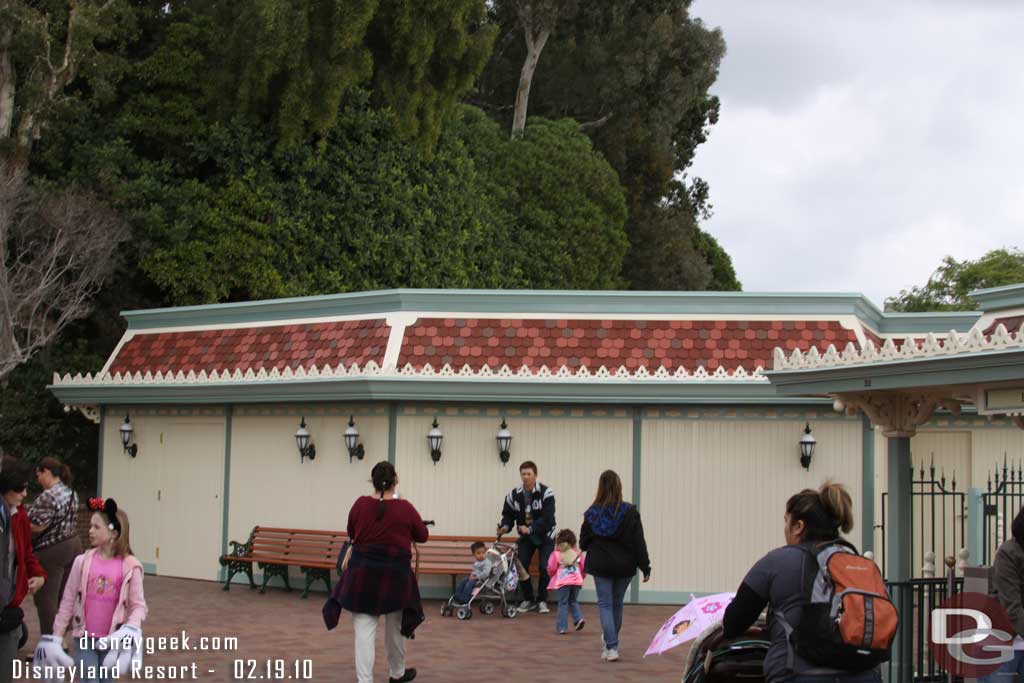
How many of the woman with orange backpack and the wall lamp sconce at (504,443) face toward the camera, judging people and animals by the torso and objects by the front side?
1

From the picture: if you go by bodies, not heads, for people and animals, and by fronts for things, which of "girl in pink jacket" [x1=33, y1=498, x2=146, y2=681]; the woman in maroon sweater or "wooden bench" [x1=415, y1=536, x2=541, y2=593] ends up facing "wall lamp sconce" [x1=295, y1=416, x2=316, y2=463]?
the woman in maroon sweater

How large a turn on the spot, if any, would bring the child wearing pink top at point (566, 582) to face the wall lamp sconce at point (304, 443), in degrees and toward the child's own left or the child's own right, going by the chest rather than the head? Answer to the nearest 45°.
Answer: approximately 45° to the child's own left

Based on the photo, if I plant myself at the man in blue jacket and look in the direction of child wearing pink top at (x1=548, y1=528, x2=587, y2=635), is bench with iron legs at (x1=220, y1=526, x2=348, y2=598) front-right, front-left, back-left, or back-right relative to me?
back-right

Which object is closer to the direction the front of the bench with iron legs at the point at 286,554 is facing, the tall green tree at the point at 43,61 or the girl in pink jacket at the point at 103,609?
the girl in pink jacket

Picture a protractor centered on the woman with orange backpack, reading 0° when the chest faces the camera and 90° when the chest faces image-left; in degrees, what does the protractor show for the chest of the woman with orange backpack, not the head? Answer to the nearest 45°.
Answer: approximately 135°

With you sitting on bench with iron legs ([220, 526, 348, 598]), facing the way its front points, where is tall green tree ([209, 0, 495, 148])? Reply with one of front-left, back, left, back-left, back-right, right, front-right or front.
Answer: back-right

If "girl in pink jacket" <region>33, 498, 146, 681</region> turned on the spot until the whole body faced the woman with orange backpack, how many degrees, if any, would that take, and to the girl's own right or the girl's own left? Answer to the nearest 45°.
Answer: approximately 45° to the girl's own left

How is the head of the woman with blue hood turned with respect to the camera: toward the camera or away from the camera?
away from the camera

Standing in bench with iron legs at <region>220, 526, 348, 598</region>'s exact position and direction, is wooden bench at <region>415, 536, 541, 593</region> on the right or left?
on its left

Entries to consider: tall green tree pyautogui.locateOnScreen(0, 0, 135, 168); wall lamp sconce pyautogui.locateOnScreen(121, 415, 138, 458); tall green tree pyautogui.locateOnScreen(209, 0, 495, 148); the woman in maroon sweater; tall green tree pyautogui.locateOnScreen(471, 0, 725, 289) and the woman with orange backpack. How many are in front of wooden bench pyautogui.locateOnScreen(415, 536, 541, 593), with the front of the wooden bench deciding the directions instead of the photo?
2

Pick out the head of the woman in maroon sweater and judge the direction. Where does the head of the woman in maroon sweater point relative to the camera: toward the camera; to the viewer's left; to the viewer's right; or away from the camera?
away from the camera

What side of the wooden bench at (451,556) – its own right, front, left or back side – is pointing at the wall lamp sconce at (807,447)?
left

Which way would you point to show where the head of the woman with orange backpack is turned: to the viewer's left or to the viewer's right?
to the viewer's left

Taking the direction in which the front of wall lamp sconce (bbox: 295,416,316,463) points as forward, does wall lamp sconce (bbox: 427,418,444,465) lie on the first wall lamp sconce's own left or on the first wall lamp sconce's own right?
on the first wall lamp sconce's own left
